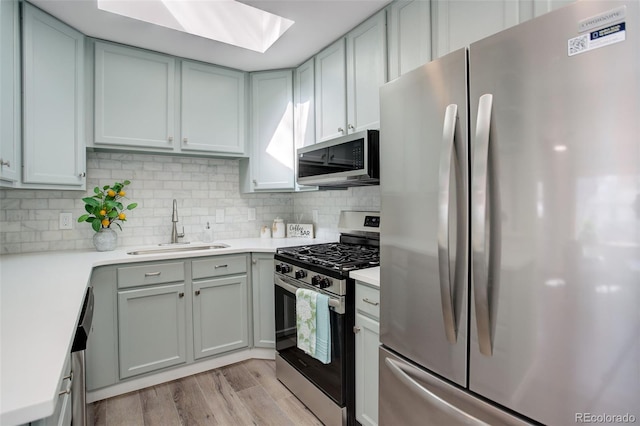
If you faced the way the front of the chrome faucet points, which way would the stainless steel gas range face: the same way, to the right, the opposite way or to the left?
to the right

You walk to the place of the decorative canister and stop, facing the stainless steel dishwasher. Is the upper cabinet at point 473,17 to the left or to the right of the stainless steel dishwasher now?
left

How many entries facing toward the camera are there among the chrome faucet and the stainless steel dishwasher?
1

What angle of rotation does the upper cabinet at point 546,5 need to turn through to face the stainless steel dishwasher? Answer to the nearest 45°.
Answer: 0° — it already faces it

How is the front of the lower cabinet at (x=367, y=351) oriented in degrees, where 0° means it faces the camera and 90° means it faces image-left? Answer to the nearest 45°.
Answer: approximately 45°

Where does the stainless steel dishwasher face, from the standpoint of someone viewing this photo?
facing to the right of the viewer

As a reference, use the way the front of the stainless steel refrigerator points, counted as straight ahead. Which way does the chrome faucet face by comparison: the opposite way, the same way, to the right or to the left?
to the left

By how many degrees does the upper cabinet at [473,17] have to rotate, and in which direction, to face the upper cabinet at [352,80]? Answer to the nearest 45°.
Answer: approximately 90° to its right

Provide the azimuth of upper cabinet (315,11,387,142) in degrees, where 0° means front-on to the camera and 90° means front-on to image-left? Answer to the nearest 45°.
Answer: approximately 45°
